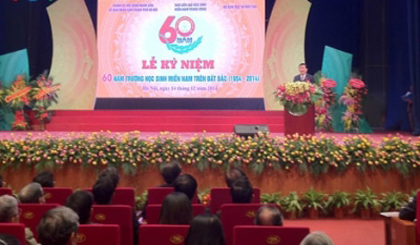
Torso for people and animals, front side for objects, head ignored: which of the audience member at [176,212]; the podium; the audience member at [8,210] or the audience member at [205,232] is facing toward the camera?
the podium

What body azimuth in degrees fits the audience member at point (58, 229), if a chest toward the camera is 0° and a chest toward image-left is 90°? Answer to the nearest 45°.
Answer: approximately 225°

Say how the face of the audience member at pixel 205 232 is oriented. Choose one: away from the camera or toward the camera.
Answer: away from the camera

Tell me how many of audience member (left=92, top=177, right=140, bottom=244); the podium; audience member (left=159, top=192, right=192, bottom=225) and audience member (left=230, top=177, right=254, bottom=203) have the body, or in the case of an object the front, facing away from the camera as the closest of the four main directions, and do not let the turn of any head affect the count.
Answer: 3

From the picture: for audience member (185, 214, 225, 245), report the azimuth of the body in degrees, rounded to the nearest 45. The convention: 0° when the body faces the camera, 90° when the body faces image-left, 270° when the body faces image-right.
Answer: approximately 180°

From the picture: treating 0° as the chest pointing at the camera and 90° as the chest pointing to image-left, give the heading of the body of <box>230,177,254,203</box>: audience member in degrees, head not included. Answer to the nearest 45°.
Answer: approximately 180°

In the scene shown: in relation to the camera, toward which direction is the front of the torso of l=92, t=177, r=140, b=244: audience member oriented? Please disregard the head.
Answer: away from the camera

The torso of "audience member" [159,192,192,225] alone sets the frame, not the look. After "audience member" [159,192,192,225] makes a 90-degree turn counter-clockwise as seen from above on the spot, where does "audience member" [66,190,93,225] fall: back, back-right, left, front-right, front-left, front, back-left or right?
front

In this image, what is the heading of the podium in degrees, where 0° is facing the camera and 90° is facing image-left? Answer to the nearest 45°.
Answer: approximately 0°

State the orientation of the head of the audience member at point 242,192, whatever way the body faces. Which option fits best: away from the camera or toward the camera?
away from the camera

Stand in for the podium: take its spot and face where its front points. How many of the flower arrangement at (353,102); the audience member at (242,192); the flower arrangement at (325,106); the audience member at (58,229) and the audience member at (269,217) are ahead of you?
3

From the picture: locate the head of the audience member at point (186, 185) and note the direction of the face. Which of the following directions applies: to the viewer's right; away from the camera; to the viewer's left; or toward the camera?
away from the camera

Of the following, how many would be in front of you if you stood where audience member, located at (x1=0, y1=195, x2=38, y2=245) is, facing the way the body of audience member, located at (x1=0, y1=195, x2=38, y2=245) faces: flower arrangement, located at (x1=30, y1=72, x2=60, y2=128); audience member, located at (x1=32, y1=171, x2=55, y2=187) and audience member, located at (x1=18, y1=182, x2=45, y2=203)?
3

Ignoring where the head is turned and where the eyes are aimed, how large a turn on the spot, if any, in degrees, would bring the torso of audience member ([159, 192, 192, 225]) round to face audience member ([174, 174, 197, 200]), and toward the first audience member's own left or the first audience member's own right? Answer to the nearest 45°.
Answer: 0° — they already face them

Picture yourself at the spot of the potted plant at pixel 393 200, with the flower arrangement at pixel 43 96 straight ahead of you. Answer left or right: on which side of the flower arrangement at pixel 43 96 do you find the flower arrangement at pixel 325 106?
right

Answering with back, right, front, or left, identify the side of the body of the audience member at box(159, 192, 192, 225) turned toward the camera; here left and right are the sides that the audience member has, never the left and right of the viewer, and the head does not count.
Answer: back
